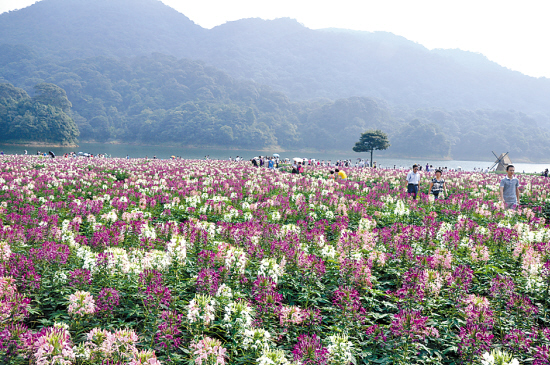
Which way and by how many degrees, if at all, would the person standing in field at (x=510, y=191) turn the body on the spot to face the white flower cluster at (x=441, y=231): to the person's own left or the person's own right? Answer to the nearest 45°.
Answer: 0° — they already face it

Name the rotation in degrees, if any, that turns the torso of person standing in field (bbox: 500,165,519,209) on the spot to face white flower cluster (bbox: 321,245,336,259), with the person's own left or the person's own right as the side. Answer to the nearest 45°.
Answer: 0° — they already face it

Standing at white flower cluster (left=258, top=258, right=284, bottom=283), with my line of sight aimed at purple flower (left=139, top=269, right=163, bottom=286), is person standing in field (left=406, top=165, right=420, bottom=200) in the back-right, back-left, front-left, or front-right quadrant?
back-right

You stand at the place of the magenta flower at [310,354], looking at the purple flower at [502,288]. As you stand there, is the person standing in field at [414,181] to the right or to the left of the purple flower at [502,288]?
left

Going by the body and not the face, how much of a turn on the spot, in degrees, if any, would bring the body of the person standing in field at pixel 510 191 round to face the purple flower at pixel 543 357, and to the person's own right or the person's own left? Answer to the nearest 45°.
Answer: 0° — they already face it

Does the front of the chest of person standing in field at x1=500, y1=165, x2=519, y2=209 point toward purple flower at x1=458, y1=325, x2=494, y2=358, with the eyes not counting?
yes

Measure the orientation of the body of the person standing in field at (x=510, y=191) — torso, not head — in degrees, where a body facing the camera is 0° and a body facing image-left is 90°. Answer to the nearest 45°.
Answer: approximately 0°
